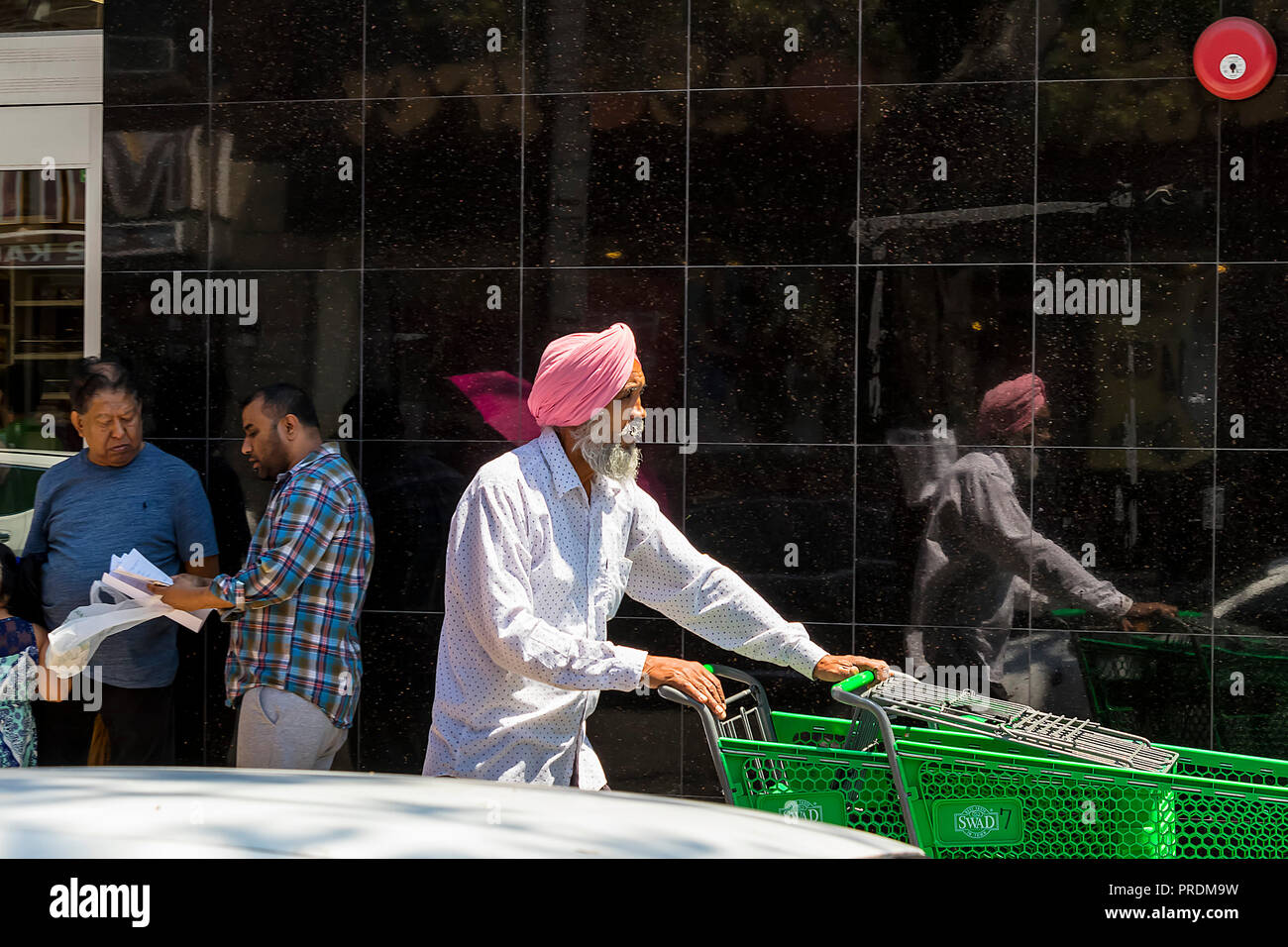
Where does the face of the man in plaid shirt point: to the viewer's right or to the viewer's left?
to the viewer's left

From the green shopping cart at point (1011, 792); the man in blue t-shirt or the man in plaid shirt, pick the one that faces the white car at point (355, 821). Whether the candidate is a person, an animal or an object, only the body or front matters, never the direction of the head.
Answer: the man in blue t-shirt

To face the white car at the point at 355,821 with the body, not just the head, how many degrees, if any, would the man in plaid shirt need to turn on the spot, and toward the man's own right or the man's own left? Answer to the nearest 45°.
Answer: approximately 90° to the man's own left

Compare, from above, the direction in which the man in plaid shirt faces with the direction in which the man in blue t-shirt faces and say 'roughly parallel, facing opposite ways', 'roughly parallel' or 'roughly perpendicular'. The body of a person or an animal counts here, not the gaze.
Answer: roughly perpendicular

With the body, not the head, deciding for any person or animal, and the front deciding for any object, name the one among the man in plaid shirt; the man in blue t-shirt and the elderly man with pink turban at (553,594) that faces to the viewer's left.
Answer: the man in plaid shirt

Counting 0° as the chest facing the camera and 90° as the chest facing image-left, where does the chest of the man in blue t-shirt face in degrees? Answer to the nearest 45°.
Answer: approximately 0°

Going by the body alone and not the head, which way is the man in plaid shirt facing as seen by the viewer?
to the viewer's left

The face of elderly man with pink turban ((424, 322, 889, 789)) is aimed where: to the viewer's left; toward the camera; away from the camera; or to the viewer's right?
to the viewer's right

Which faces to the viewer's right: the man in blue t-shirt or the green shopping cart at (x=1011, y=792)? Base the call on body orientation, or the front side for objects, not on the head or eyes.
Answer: the green shopping cart

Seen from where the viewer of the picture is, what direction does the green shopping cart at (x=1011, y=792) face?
facing to the right of the viewer

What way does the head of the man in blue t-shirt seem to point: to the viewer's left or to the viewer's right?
to the viewer's right

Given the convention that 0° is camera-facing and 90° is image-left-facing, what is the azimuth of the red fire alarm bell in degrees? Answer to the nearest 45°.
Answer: approximately 0°

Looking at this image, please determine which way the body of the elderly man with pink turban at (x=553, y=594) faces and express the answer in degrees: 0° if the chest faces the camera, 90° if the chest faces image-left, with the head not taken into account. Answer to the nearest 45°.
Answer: approximately 315°

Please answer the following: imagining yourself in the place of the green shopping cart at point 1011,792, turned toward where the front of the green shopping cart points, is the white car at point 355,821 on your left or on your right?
on your right

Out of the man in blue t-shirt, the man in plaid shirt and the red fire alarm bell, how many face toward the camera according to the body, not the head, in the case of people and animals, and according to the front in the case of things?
2
